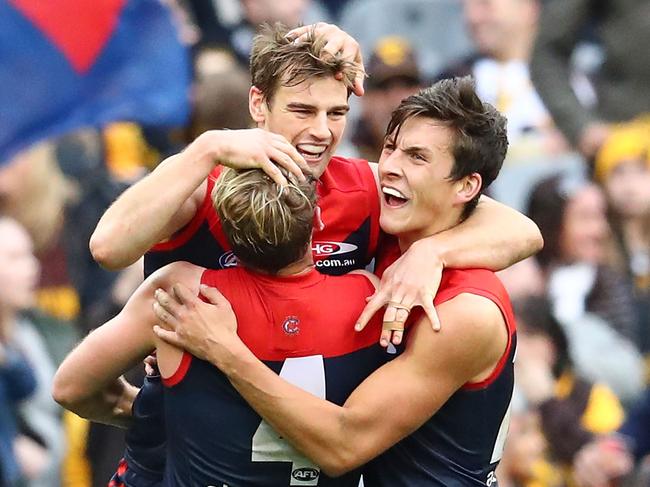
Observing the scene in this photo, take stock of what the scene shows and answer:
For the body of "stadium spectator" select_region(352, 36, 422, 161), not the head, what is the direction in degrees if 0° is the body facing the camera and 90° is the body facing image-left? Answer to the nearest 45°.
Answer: approximately 0°

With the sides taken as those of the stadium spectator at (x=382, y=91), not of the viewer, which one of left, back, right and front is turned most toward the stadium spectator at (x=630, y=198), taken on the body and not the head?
left

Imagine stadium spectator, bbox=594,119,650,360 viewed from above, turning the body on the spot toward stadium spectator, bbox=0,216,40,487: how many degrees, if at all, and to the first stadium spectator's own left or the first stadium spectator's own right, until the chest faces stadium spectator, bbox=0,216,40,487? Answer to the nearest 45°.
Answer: approximately 45° to the first stadium spectator's own right

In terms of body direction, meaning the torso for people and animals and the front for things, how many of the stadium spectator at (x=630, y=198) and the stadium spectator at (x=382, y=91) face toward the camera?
2

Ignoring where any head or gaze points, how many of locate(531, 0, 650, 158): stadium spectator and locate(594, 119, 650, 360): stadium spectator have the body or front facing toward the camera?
2

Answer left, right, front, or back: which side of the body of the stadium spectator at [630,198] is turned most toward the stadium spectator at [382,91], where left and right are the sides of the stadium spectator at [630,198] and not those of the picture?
right
